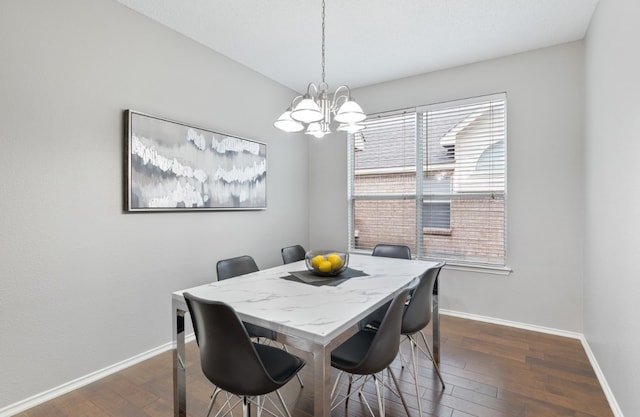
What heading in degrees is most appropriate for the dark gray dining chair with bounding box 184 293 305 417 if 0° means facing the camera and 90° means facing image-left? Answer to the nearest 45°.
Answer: approximately 225°

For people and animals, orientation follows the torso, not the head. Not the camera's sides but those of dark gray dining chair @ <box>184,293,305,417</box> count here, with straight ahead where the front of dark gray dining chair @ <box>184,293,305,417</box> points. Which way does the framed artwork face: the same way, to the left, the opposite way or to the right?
to the right

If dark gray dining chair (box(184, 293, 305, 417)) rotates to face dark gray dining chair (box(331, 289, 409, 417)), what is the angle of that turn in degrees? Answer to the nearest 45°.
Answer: approximately 45° to its right

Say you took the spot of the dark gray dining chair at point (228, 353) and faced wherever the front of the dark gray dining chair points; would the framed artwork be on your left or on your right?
on your left

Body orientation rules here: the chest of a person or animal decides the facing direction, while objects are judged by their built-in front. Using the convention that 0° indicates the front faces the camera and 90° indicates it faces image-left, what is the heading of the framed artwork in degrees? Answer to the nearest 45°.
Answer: approximately 315°

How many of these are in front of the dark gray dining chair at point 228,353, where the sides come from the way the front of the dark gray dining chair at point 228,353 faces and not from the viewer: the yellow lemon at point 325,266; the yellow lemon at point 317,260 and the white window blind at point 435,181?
3
